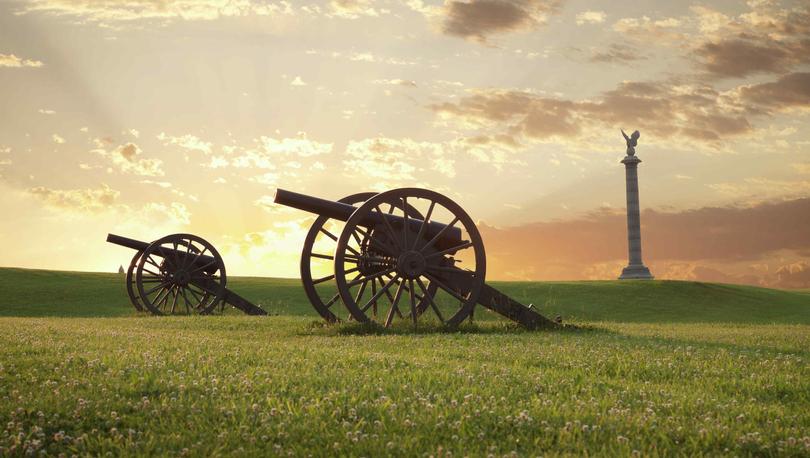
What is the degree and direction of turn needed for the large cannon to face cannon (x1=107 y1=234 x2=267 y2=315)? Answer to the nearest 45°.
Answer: approximately 45° to its right

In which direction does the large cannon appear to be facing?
to the viewer's left

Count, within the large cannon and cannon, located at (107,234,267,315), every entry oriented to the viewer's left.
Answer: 2

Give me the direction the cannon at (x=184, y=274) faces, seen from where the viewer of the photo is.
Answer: facing to the left of the viewer
